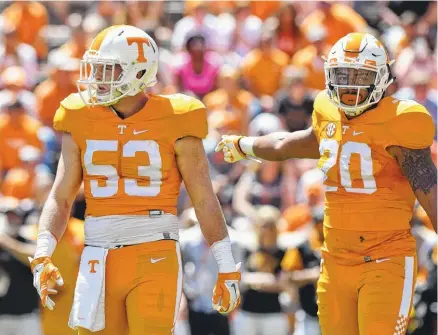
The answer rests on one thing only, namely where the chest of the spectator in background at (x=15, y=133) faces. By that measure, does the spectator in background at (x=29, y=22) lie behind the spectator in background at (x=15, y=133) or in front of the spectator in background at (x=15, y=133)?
behind

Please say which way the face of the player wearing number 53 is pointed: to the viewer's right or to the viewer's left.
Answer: to the viewer's left

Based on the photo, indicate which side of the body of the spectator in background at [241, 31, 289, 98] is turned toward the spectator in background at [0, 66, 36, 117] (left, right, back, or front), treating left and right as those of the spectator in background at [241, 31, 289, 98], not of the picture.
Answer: right

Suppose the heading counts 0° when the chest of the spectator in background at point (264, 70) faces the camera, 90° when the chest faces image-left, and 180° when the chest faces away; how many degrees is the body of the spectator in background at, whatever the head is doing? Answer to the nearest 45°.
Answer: approximately 0°

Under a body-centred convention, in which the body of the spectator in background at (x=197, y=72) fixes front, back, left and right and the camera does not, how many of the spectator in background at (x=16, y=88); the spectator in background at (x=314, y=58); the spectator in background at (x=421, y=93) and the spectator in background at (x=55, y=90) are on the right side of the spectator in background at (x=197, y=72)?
2
